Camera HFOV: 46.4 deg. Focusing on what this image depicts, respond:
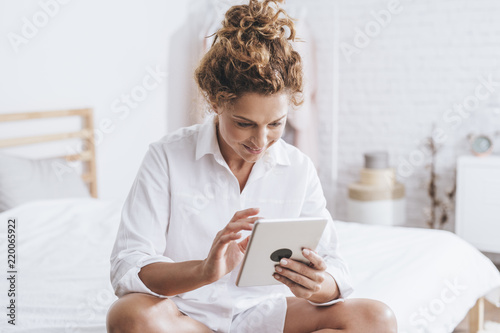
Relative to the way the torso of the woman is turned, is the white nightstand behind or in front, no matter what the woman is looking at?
behind

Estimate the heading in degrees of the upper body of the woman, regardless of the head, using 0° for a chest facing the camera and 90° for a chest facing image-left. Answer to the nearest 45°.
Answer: approximately 0°
